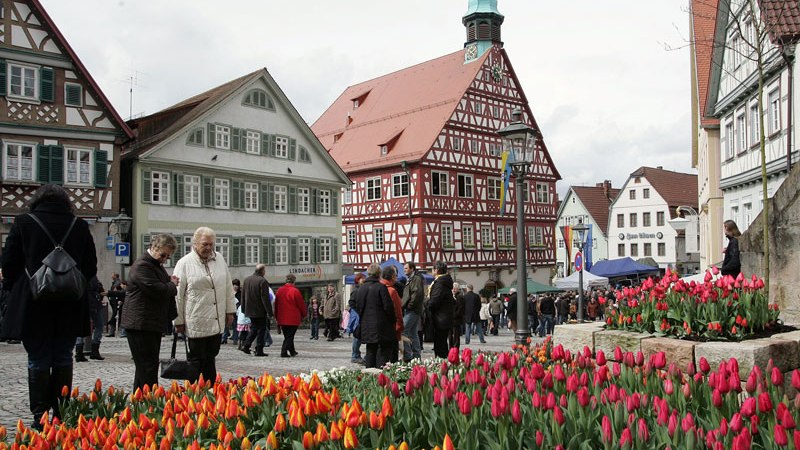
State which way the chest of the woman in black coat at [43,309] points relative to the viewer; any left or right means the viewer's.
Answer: facing away from the viewer

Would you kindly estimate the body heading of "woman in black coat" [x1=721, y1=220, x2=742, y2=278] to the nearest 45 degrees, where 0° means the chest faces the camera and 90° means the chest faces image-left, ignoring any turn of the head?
approximately 90°

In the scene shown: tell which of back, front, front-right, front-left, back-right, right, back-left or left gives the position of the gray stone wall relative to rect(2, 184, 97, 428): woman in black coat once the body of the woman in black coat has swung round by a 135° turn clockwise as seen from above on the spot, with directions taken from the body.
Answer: front-left

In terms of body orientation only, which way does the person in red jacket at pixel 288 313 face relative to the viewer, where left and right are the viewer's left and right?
facing away from the viewer

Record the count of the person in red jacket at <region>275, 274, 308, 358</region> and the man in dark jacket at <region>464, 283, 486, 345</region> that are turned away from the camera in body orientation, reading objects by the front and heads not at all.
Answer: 2

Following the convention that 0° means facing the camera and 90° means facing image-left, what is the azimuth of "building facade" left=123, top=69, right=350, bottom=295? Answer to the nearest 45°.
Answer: approximately 315°

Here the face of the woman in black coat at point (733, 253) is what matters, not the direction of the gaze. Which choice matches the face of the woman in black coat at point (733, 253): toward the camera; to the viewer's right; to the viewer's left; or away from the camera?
to the viewer's left

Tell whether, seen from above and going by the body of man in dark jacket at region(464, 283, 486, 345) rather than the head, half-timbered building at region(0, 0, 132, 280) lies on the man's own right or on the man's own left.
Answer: on the man's own left

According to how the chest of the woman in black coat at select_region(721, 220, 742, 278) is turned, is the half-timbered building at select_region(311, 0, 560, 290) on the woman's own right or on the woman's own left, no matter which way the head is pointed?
on the woman's own right

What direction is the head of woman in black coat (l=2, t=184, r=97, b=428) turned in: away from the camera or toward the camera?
away from the camera
